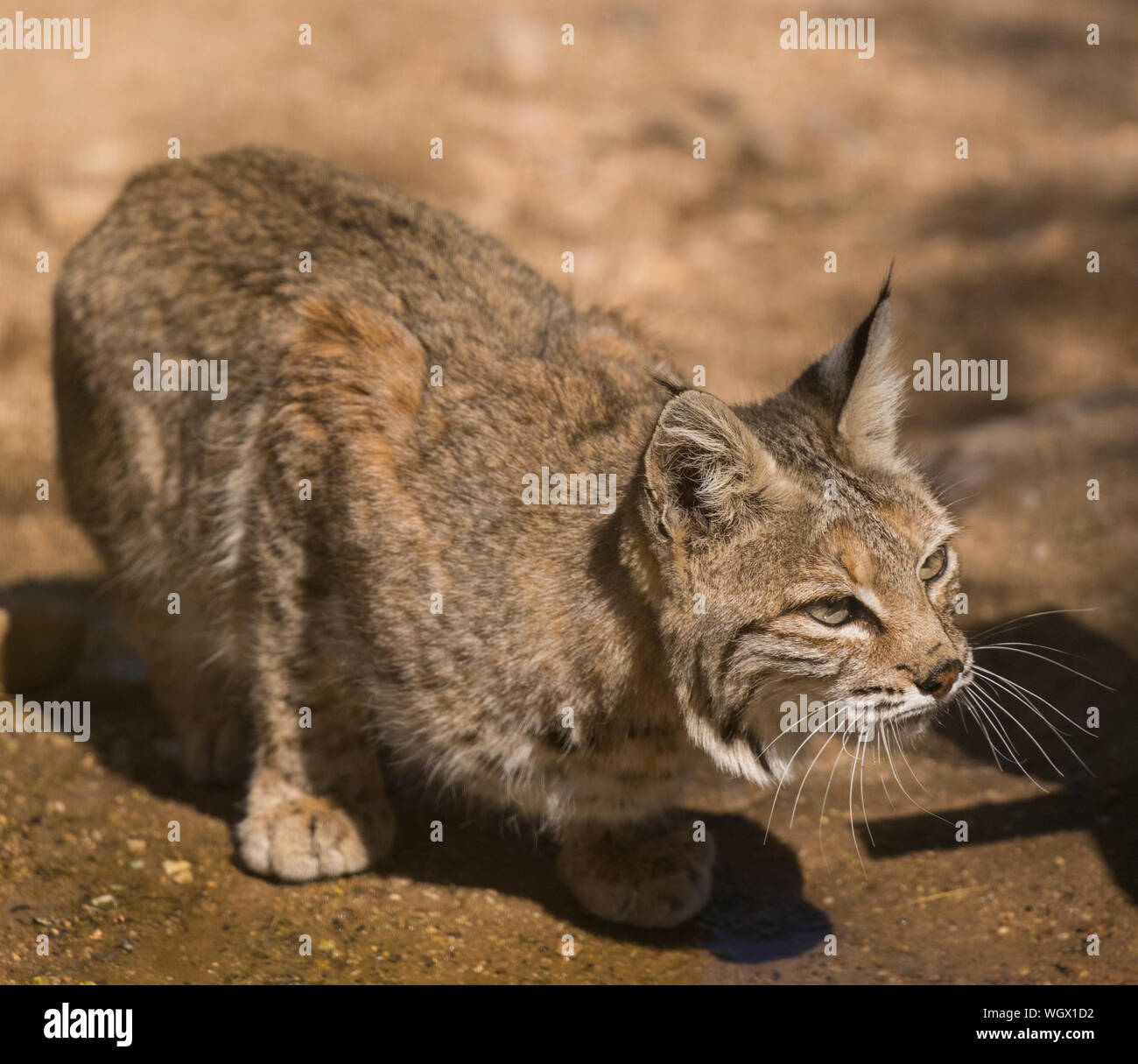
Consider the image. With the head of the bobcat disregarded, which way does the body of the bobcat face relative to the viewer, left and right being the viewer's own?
facing the viewer and to the right of the viewer
